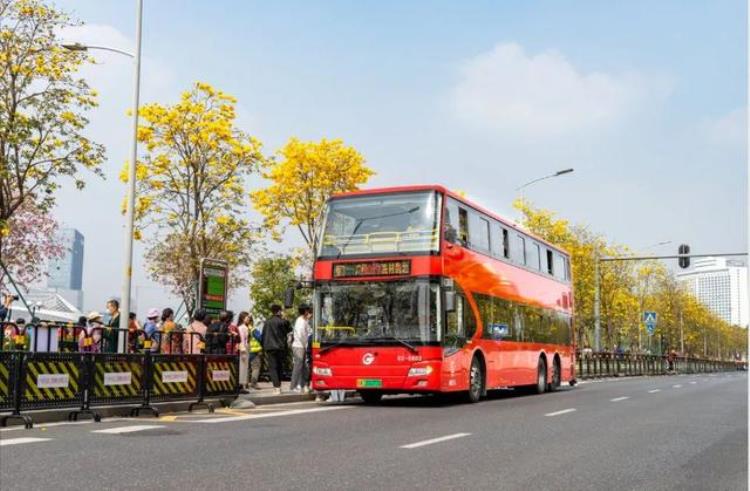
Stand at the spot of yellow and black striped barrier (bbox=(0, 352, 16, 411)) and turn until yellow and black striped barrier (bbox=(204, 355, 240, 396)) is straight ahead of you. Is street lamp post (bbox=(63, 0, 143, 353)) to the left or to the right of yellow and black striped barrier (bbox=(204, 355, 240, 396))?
left

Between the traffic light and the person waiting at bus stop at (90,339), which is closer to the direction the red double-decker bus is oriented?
the person waiting at bus stop

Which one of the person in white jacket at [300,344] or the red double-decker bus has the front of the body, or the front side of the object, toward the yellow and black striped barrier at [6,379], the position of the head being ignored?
the red double-decker bus

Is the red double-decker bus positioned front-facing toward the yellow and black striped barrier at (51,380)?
yes

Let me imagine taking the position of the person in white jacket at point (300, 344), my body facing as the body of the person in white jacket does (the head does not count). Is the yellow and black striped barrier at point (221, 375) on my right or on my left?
on my right

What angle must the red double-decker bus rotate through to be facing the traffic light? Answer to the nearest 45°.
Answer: approximately 180°

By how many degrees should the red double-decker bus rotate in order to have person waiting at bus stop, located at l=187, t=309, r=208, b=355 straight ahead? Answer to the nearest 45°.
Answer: approximately 45° to its right

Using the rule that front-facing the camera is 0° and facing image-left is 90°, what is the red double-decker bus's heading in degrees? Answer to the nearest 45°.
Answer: approximately 45°

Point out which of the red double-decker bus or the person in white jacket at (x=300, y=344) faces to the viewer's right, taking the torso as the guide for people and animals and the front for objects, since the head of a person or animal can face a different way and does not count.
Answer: the person in white jacket

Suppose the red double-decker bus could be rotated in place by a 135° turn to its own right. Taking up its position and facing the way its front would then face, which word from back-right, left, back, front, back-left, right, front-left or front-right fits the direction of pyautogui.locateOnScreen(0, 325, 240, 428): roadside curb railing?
back-left

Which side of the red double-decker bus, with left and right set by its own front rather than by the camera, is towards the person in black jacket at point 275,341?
front

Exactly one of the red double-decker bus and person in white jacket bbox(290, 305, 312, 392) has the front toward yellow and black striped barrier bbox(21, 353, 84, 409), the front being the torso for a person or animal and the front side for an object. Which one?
the red double-decker bus

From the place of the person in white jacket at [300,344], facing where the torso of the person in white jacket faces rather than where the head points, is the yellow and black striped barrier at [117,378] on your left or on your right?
on your right

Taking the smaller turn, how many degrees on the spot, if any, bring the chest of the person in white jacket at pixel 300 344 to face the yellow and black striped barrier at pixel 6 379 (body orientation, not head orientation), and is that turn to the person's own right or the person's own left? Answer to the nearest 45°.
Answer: approximately 135° to the person's own right

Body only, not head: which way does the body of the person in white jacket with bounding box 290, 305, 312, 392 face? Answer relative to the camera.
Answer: to the viewer's right
